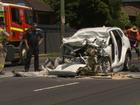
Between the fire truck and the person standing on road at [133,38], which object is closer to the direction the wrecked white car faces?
the fire truck

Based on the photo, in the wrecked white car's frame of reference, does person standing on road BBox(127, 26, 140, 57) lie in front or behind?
behind

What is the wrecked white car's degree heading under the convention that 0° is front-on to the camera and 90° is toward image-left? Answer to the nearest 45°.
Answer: approximately 45°

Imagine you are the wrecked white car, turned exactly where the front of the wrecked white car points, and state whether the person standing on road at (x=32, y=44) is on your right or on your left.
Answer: on your right

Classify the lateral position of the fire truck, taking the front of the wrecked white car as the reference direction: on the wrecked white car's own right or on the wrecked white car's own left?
on the wrecked white car's own right
